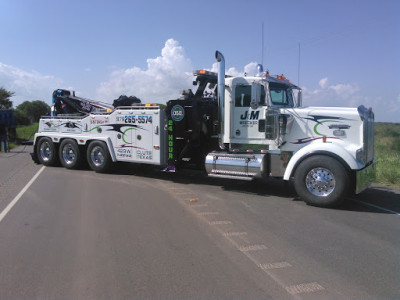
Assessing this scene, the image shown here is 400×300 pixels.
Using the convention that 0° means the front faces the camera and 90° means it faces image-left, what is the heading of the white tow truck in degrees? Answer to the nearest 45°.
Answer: approximately 315°

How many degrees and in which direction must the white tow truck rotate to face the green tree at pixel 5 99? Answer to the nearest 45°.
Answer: approximately 180°
